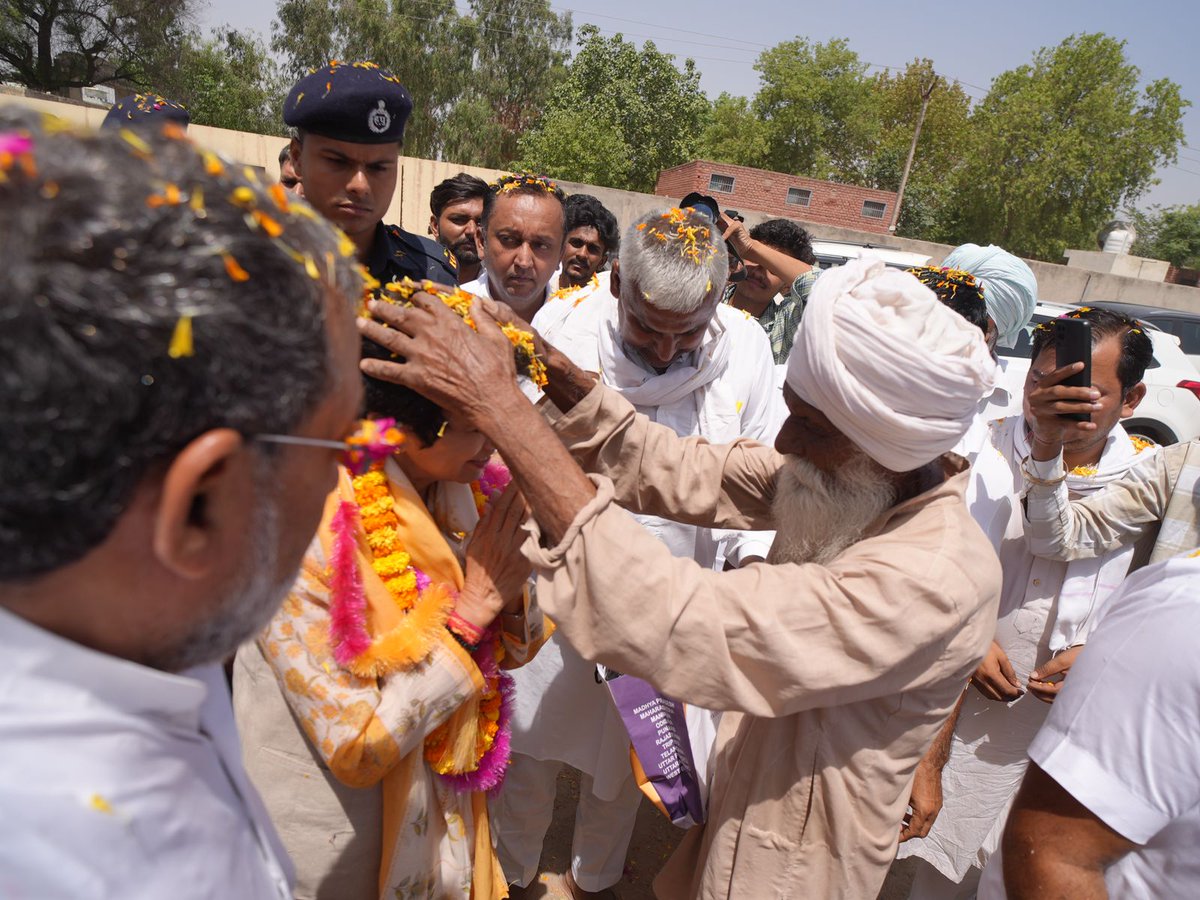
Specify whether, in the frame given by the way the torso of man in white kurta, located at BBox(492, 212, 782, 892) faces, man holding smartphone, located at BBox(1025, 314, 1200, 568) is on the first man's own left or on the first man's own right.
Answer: on the first man's own left

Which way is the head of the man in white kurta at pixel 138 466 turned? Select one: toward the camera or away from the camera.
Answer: away from the camera

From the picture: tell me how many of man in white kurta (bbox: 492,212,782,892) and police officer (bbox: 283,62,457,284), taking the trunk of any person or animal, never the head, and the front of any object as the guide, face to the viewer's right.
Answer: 0

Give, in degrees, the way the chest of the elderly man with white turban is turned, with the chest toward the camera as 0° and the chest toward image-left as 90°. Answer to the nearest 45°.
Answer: approximately 90°

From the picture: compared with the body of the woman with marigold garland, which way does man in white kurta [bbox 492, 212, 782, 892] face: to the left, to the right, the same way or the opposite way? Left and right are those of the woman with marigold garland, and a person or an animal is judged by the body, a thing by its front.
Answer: to the right

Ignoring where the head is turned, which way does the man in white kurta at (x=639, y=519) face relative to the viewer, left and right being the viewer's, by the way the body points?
facing the viewer

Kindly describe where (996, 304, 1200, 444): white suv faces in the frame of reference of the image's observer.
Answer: facing to the left of the viewer

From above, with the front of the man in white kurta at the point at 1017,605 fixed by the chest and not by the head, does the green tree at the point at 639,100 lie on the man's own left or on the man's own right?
on the man's own right

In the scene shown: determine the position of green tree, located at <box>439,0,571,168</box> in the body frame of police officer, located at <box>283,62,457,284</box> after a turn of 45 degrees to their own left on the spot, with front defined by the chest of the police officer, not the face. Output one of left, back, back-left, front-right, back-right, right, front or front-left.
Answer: back-left

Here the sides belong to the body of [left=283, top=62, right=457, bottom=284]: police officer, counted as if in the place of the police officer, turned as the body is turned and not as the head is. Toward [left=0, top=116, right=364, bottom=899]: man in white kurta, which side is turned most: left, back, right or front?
front

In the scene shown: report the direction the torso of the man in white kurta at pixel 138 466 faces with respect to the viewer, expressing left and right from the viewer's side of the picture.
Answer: facing to the right of the viewer

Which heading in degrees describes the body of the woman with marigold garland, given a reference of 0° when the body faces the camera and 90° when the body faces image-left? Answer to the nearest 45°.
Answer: approximately 270°

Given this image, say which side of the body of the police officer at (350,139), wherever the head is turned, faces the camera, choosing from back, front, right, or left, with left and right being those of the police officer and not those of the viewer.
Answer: front

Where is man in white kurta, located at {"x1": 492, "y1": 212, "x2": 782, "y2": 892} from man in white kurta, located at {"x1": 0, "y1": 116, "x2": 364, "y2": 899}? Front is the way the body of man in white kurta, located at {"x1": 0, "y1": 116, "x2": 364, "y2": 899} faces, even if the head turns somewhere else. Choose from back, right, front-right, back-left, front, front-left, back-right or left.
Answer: front-left

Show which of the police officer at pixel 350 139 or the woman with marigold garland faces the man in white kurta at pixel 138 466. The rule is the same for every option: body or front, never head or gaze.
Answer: the police officer

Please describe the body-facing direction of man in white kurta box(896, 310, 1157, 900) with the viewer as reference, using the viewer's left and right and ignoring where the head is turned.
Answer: facing the viewer and to the left of the viewer

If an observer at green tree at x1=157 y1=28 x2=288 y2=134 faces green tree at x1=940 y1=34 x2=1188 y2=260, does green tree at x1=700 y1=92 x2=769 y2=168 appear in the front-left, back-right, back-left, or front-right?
front-left
